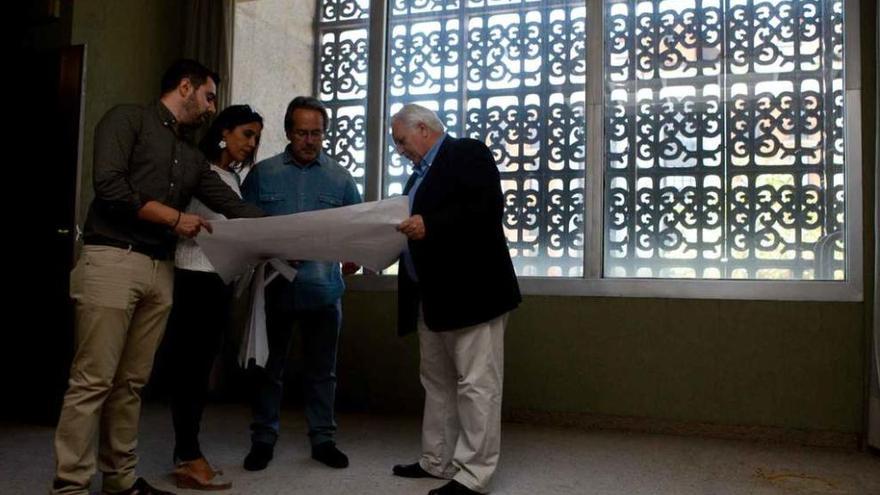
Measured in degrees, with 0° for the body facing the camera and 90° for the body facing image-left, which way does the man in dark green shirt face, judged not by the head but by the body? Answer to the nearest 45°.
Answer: approximately 315°

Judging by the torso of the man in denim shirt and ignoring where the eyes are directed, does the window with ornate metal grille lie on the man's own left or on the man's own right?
on the man's own left

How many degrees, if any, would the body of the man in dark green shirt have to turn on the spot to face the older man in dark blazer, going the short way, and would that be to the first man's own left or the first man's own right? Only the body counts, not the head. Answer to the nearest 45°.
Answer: approximately 45° to the first man's own left

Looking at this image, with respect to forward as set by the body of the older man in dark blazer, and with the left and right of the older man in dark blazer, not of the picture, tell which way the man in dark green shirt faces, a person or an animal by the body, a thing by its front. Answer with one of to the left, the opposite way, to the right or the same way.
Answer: the opposite way

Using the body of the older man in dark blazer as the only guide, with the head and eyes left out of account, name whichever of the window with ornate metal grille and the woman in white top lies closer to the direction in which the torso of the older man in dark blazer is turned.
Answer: the woman in white top

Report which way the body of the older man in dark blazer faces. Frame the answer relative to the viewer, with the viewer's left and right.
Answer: facing to the left of the viewer

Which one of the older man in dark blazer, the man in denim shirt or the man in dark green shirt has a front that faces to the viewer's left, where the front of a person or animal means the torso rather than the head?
the older man in dark blazer

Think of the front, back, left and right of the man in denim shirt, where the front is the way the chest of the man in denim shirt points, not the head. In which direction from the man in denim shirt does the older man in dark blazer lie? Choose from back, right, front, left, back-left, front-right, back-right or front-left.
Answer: front-left

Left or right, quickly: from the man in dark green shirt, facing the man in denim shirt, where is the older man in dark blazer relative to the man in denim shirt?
right

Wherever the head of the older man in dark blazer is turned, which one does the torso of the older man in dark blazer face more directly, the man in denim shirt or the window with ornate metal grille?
the man in denim shirt

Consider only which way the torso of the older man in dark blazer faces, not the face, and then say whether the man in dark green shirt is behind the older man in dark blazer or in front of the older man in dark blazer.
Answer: in front

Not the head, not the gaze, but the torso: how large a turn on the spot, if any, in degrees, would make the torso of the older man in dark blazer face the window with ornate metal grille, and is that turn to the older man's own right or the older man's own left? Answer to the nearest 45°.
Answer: approximately 135° to the older man's own right

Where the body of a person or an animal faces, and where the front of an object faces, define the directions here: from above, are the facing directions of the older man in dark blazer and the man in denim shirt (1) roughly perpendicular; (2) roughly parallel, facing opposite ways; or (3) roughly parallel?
roughly perpendicular

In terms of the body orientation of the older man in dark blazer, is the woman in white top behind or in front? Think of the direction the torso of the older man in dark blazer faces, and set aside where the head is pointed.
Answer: in front
